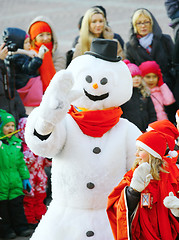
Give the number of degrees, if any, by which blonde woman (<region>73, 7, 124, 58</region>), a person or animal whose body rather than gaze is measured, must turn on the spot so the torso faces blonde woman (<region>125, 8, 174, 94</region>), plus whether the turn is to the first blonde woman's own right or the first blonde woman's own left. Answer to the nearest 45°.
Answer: approximately 90° to the first blonde woman's own left

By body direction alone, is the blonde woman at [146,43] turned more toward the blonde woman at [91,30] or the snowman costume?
the snowman costume

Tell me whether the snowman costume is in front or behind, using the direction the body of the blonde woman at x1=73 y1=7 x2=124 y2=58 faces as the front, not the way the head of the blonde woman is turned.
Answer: in front

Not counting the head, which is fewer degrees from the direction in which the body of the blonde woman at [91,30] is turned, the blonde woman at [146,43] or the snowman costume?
the snowman costume

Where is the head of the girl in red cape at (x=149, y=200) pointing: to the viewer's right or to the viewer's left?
to the viewer's left

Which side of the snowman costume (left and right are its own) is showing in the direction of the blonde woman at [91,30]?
back

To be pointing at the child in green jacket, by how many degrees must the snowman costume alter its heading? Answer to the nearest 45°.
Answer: approximately 135° to its right

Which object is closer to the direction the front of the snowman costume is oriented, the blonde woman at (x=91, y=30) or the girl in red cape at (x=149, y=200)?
the girl in red cape

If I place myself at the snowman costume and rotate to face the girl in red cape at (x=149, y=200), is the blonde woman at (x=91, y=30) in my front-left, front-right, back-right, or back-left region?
back-left

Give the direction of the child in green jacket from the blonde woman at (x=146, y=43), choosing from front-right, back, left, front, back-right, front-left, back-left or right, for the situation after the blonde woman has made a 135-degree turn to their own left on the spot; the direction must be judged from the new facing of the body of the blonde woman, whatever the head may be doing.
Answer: back

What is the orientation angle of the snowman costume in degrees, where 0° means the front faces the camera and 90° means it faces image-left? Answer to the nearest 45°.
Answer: approximately 0°

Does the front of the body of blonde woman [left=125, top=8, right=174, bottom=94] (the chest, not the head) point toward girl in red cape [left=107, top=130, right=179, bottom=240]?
yes
